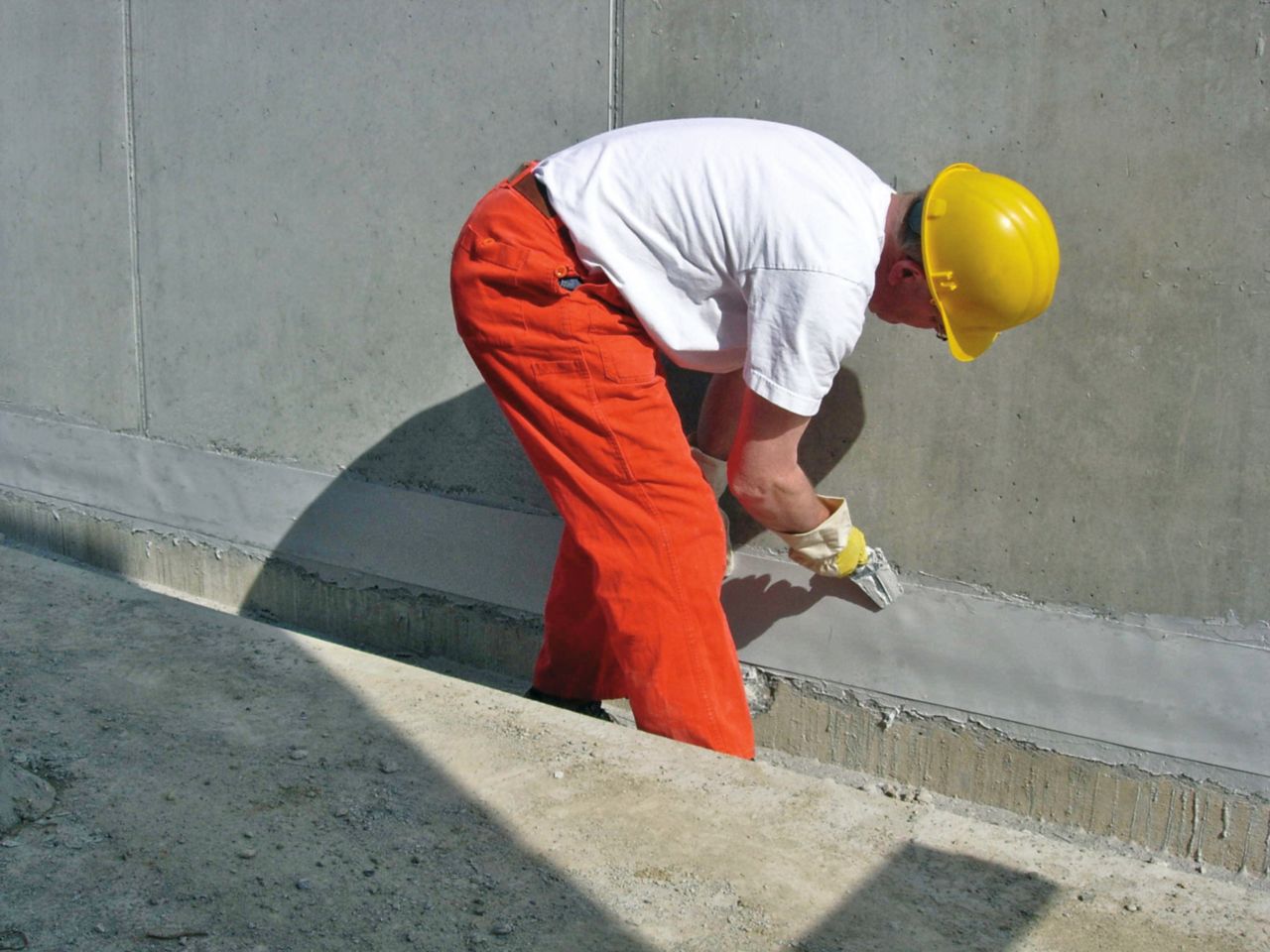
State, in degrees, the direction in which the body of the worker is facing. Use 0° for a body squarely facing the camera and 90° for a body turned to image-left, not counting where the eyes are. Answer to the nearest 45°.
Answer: approximately 270°
